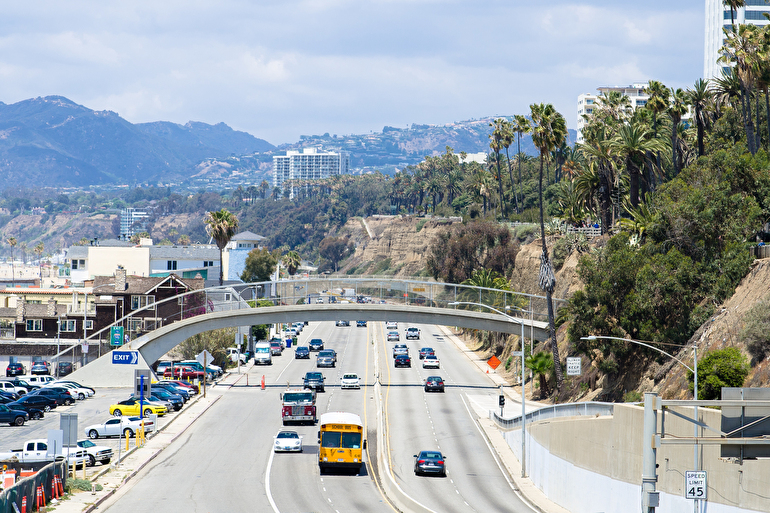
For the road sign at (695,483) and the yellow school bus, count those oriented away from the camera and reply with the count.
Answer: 0

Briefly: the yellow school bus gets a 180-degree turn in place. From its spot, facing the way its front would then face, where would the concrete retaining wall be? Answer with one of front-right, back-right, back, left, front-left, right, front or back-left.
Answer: back-right

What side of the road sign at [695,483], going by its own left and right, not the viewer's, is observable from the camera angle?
front

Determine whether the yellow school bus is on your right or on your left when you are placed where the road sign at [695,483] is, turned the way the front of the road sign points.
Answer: on your right

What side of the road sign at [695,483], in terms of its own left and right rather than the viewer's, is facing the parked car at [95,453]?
right

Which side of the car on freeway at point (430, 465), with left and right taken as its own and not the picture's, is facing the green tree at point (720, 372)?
right

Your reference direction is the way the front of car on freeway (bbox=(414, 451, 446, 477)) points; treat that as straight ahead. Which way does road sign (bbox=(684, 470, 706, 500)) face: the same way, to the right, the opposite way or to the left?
the opposite way

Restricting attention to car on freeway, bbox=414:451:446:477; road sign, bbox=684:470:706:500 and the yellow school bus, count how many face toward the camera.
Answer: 2

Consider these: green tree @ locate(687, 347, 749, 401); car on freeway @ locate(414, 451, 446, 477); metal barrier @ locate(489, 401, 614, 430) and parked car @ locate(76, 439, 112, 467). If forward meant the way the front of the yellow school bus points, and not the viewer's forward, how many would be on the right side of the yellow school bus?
1

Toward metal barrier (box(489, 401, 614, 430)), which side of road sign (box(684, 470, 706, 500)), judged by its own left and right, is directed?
back

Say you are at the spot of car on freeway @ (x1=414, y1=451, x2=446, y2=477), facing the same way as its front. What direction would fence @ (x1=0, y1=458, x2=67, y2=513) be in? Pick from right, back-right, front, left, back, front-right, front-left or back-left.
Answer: back-left

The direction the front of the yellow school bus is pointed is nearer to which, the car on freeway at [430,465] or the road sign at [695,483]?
the road sign

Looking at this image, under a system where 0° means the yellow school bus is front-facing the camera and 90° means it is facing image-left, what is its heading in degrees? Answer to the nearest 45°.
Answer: approximately 0°

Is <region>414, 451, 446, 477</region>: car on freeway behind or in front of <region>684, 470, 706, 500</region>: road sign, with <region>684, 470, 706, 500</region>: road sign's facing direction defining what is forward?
behind

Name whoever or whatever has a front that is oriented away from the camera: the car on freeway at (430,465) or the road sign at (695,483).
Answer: the car on freeway

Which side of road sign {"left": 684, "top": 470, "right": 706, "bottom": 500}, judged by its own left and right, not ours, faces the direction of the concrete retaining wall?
back

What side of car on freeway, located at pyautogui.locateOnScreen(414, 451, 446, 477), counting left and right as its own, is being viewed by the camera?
back
